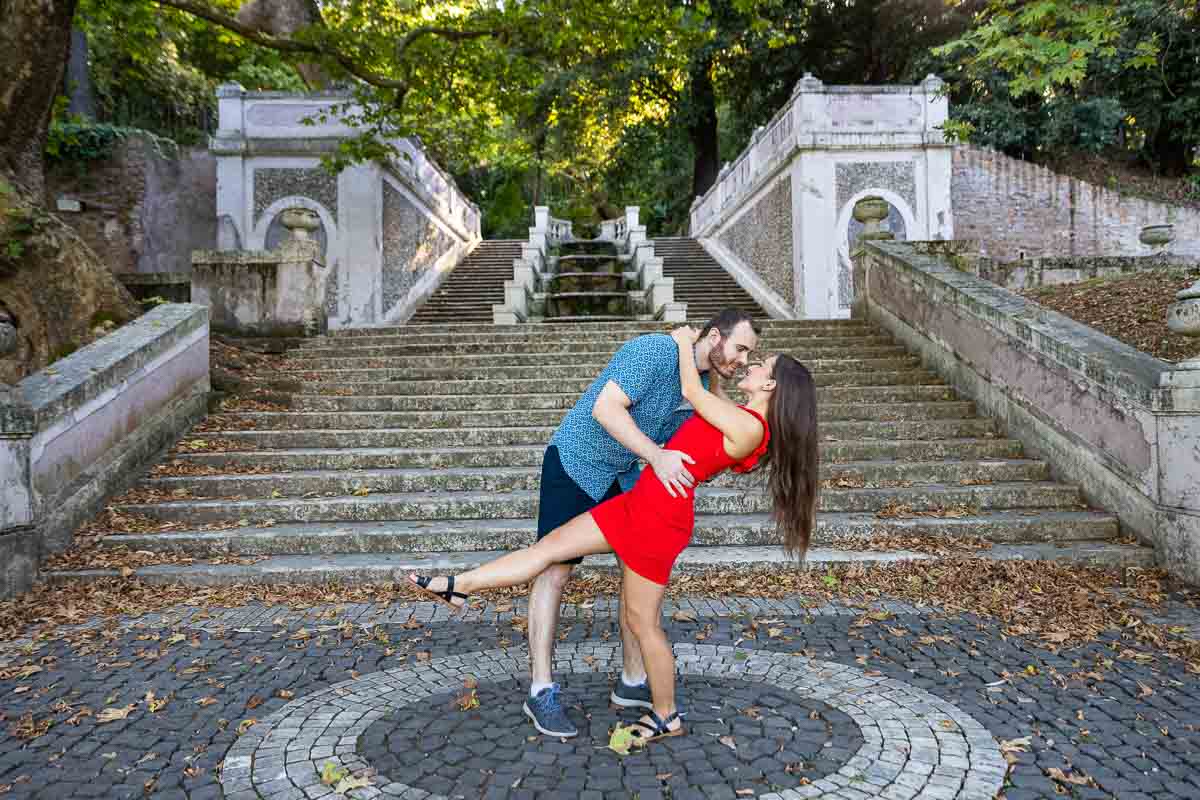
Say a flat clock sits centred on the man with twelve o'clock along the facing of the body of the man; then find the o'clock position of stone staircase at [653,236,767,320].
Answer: The stone staircase is roughly at 9 o'clock from the man.

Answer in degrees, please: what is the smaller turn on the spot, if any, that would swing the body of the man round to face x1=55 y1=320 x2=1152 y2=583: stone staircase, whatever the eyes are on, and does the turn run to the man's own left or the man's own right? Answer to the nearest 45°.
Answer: approximately 90° to the man's own left

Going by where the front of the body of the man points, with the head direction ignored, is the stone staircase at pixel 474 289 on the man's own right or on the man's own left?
on the man's own left

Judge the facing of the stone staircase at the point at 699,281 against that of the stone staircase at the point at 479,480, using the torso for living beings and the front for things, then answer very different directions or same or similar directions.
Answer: same or similar directions

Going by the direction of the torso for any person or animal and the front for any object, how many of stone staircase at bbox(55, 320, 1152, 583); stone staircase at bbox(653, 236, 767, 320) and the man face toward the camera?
2

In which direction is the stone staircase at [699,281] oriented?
toward the camera

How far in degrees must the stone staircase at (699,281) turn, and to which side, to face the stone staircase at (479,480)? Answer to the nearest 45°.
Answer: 0° — it already faces it

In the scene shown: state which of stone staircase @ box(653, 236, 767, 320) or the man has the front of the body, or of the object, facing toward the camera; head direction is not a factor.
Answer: the stone staircase

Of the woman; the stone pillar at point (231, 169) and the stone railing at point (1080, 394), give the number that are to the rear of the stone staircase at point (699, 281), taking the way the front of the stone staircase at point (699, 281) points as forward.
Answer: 0

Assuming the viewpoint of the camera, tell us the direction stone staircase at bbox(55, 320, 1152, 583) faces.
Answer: facing the viewer

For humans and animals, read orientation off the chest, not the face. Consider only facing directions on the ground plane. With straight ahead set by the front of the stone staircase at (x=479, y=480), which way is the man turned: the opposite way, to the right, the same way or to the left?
to the left

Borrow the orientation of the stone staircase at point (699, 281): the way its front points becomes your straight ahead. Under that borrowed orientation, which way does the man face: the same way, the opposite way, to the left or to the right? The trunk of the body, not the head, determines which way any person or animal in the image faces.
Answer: to the left

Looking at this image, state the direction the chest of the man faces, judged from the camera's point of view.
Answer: to the viewer's right
